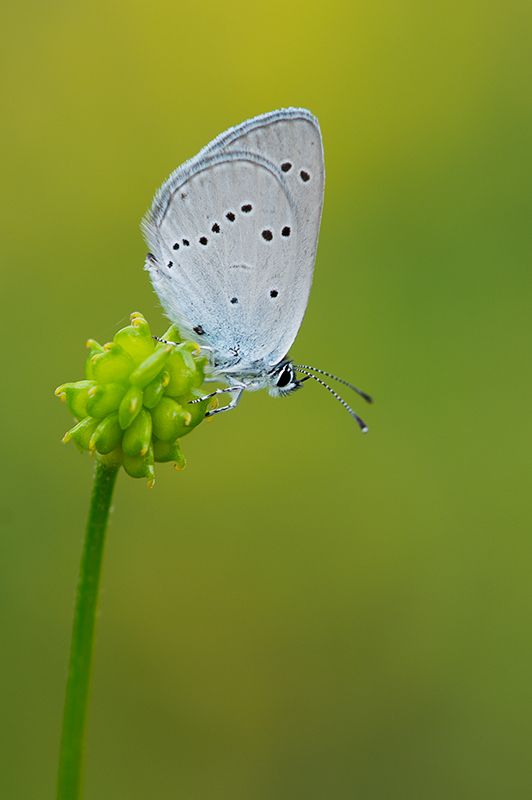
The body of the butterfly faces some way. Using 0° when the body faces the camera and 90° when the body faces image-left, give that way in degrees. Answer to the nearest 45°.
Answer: approximately 270°
